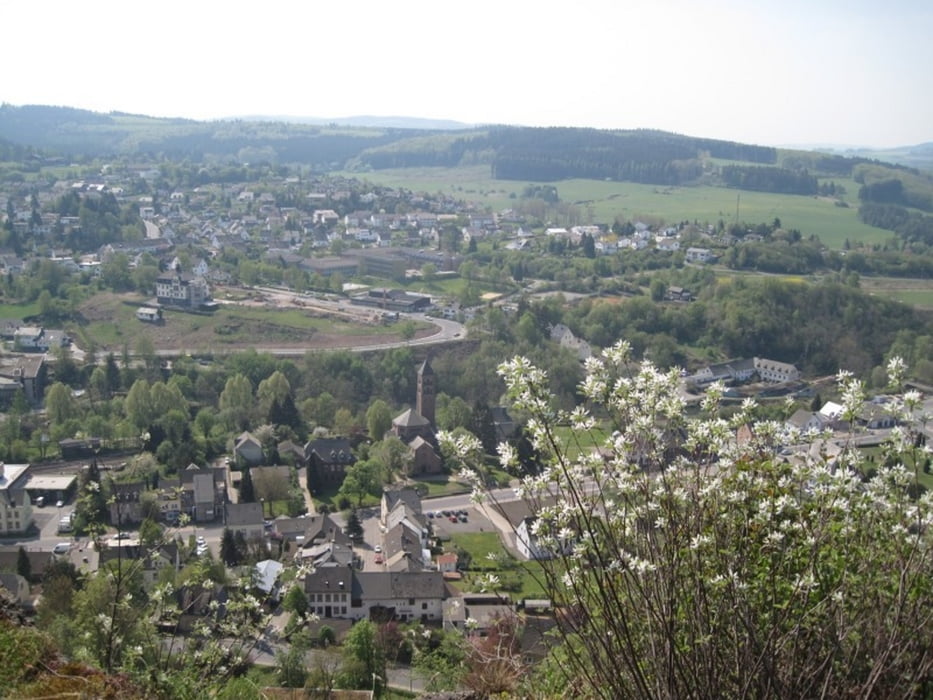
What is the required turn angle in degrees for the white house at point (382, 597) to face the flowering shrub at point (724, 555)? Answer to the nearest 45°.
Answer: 0° — it already faces it

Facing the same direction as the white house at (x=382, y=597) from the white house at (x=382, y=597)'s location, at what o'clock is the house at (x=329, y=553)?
The house is roughly at 5 o'clock from the white house.

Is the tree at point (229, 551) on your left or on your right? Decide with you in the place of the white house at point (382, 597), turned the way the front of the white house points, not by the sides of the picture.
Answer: on your right

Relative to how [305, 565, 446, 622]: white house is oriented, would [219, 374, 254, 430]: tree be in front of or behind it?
behind

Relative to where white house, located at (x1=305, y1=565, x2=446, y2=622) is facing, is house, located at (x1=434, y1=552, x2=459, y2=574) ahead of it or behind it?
behind

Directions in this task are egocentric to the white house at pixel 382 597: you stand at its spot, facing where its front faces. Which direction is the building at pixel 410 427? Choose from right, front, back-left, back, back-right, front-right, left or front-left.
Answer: back

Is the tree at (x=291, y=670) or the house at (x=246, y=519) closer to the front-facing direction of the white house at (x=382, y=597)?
the tree

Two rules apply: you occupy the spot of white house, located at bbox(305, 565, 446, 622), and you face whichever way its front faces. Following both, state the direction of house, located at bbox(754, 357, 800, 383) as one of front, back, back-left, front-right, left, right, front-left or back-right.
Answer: back-left

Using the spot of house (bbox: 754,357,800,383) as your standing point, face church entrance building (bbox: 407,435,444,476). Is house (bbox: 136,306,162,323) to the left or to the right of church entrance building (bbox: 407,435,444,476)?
right

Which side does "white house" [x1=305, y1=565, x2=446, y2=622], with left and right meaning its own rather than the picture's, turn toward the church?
back

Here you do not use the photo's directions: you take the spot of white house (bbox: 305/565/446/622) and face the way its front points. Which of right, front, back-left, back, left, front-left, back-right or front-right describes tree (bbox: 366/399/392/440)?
back

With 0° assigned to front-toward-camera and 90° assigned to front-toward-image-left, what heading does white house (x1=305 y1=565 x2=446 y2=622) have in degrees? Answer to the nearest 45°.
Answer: approximately 0°

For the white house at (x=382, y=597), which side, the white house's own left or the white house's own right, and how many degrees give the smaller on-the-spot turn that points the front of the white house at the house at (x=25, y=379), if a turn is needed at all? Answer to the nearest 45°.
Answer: approximately 135° to the white house's own right

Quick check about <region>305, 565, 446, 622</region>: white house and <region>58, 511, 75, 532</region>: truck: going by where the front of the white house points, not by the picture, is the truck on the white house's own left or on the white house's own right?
on the white house's own right
